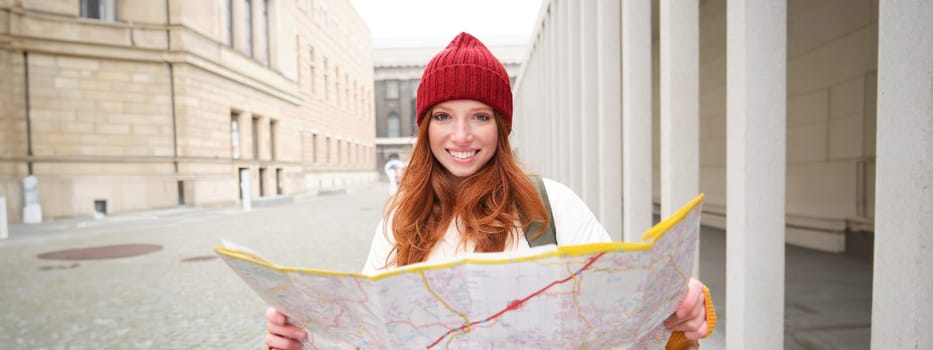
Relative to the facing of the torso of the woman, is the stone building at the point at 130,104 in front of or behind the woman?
behind

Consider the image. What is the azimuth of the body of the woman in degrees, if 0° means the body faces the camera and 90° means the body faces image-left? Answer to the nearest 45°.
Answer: approximately 0°
